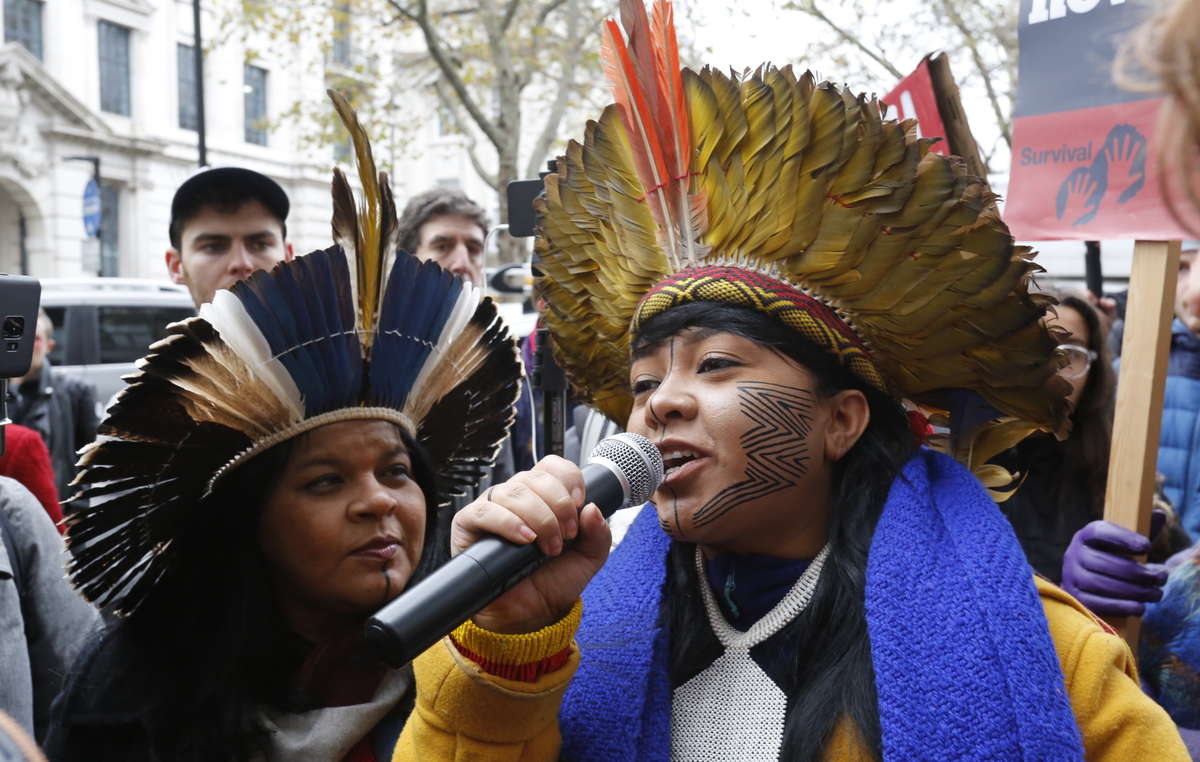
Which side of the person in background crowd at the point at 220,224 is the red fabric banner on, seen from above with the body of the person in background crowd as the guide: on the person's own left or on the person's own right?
on the person's own left

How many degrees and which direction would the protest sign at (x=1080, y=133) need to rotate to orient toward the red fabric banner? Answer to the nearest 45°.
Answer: approximately 135° to its right

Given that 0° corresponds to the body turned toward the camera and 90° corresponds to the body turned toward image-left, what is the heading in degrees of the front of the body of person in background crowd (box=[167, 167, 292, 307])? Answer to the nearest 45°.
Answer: approximately 0°

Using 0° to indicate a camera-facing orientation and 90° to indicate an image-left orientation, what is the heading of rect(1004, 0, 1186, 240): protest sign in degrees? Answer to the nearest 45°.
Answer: approximately 0°

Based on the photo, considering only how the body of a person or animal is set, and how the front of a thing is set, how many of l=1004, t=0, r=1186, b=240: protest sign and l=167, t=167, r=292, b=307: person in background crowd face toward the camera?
2

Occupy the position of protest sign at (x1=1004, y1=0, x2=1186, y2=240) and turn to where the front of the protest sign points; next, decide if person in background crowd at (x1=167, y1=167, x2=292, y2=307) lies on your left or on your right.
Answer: on your right

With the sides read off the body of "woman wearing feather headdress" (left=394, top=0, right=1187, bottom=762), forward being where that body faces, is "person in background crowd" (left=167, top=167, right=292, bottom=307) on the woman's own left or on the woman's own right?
on the woman's own right
